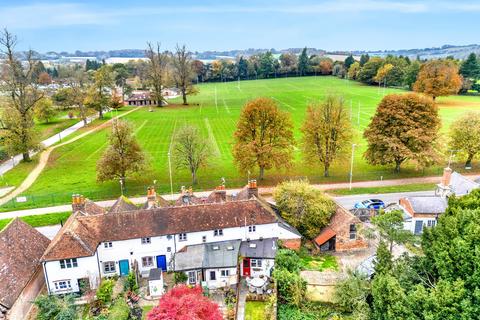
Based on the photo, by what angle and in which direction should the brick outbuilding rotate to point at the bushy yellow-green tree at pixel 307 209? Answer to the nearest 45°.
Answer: approximately 90° to its right

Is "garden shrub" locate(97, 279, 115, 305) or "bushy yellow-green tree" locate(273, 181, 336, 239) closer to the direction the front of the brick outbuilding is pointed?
the garden shrub

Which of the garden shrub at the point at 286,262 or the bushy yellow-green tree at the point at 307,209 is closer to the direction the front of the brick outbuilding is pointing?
the garden shrub
